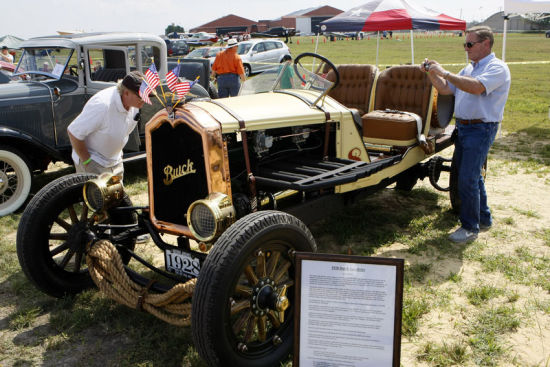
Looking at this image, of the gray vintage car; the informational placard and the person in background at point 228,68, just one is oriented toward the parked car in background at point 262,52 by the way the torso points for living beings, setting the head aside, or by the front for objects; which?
the person in background

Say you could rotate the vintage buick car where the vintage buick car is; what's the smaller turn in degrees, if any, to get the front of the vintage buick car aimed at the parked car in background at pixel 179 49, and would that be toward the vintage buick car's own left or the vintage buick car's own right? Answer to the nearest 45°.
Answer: approximately 135° to the vintage buick car's own right

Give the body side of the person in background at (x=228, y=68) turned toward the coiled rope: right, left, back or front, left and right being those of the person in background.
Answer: back

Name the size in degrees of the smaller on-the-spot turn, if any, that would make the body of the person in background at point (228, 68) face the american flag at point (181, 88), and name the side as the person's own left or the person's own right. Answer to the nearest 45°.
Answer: approximately 180°

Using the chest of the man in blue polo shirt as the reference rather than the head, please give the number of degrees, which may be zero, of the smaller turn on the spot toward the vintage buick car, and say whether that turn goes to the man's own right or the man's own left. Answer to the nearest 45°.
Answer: approximately 45° to the man's own left

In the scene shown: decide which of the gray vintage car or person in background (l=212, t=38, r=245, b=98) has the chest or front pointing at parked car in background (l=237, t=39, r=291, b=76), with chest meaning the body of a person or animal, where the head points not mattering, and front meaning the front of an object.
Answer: the person in background

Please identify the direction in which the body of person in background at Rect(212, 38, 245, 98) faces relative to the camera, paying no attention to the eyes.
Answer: away from the camera

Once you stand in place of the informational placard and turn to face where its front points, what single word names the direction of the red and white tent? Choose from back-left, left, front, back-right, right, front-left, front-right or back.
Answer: back

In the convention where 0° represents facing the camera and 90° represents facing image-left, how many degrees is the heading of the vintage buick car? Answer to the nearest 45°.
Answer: approximately 45°

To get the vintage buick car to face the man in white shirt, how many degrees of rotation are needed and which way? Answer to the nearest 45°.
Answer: approximately 90° to its right

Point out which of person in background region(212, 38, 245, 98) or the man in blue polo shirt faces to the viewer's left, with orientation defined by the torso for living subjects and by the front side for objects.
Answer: the man in blue polo shirt

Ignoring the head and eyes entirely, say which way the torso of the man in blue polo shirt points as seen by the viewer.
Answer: to the viewer's left

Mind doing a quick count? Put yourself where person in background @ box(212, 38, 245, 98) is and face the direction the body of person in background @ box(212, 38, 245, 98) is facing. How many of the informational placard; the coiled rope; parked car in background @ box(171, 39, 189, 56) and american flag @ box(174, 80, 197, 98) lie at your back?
3

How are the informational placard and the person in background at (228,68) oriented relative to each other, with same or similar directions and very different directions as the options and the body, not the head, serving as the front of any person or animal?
very different directions
